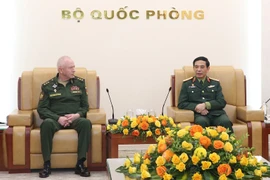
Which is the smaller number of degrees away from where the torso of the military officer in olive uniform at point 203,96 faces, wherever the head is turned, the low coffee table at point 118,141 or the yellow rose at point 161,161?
the yellow rose

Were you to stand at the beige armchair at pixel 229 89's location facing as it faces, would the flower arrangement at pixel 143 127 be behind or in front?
in front

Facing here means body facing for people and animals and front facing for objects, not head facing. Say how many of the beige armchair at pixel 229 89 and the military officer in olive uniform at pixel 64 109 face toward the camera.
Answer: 2

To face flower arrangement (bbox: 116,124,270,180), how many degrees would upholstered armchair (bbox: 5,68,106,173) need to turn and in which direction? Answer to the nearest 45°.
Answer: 0° — it already faces it

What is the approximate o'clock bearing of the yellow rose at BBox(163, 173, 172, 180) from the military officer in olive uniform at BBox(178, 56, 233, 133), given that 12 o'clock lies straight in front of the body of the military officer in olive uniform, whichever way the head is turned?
The yellow rose is roughly at 12 o'clock from the military officer in olive uniform.

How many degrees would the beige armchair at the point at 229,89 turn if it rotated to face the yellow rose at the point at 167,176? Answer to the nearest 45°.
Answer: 0° — it already faces it

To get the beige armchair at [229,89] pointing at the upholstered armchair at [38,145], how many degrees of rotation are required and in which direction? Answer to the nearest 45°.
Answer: approximately 45° to its right

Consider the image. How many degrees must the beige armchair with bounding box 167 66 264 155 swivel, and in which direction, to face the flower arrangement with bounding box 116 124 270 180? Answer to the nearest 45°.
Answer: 0° — it already faces it

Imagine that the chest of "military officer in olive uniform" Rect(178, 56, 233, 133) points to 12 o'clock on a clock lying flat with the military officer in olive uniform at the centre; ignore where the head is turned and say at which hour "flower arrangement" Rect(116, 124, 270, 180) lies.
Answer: The flower arrangement is roughly at 12 o'clock from the military officer in olive uniform.

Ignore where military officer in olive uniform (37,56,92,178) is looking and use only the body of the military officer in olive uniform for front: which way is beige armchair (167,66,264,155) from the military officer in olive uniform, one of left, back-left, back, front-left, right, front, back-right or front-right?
left

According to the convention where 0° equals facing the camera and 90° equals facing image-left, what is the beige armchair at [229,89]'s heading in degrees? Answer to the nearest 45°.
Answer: approximately 0°

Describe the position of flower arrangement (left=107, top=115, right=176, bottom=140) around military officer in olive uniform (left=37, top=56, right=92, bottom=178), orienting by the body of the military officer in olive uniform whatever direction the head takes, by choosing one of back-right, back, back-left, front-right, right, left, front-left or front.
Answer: front-left
